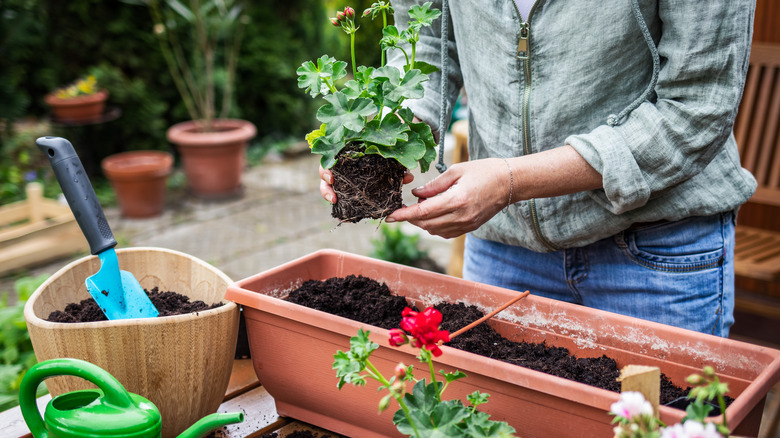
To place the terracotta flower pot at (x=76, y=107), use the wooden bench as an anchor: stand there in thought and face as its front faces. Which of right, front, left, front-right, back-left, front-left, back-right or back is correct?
front-right

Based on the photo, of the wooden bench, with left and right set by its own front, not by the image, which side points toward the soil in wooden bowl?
front

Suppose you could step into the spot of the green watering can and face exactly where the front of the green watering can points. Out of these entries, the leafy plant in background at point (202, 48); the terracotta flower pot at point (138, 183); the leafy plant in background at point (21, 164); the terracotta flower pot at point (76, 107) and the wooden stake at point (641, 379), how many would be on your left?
4

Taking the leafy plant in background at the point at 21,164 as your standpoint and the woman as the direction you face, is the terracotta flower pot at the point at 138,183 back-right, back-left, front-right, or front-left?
front-left

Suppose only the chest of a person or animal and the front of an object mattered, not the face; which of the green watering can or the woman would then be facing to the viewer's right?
the green watering can

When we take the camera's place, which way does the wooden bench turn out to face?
facing the viewer and to the left of the viewer

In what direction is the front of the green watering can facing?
to the viewer's right

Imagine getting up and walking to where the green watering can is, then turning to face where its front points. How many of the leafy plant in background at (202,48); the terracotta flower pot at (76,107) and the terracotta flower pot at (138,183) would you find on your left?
3

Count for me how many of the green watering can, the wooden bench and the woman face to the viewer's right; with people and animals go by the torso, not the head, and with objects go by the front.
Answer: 1

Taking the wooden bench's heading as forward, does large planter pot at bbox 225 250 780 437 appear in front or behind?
in front

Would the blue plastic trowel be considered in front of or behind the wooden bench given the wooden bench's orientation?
in front
